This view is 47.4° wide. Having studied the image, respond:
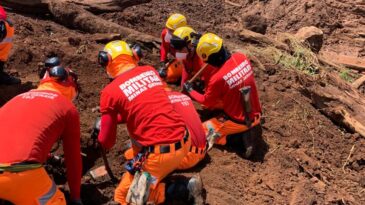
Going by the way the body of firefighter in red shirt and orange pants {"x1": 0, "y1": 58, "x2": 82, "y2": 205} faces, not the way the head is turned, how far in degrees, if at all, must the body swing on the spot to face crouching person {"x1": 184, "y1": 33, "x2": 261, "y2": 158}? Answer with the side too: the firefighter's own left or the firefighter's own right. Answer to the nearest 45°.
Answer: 0° — they already face them

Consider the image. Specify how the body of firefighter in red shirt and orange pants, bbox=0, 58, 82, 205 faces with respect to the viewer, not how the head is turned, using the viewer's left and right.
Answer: facing away from the viewer and to the right of the viewer

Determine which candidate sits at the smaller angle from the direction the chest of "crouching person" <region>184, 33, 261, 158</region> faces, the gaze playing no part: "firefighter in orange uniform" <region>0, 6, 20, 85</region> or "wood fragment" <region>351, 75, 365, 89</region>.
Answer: the firefighter in orange uniform

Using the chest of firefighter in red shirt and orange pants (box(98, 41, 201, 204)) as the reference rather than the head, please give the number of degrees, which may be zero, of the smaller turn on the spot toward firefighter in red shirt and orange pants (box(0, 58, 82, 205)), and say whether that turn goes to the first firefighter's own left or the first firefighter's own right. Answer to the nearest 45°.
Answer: approximately 90° to the first firefighter's own left

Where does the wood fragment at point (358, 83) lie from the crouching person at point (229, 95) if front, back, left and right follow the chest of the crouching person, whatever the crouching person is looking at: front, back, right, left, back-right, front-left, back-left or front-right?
right

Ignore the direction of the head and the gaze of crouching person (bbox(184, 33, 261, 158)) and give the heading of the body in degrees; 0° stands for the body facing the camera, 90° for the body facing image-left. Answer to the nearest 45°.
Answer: approximately 135°

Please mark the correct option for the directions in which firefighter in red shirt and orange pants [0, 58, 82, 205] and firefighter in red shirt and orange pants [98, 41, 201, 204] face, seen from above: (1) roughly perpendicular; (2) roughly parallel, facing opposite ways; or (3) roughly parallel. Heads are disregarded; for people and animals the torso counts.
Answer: roughly perpendicular

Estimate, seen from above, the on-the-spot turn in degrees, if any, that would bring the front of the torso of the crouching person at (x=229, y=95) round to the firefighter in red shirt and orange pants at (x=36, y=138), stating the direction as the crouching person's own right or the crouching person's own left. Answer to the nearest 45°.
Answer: approximately 90° to the crouching person's own left

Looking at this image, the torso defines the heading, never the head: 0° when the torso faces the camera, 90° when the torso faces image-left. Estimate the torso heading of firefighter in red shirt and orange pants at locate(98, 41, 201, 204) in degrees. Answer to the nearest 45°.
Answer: approximately 135°

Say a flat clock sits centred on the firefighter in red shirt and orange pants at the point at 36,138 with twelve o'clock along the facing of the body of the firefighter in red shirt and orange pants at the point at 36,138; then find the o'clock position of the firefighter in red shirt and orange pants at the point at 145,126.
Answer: the firefighter in red shirt and orange pants at the point at 145,126 is roughly at 1 o'clock from the firefighter in red shirt and orange pants at the point at 36,138.

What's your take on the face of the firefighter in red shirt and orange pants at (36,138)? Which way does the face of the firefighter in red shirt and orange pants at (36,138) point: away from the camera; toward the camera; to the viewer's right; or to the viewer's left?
away from the camera

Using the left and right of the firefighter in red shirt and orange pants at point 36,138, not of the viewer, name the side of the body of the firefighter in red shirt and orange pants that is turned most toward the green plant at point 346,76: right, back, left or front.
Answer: front

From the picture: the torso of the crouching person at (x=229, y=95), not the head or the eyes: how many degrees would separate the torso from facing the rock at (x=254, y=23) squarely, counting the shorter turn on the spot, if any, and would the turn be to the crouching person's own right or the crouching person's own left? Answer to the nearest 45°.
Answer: approximately 45° to the crouching person's own right

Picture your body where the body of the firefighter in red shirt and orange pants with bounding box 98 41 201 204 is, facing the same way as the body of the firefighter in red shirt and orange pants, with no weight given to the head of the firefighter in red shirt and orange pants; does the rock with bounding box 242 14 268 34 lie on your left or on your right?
on your right
